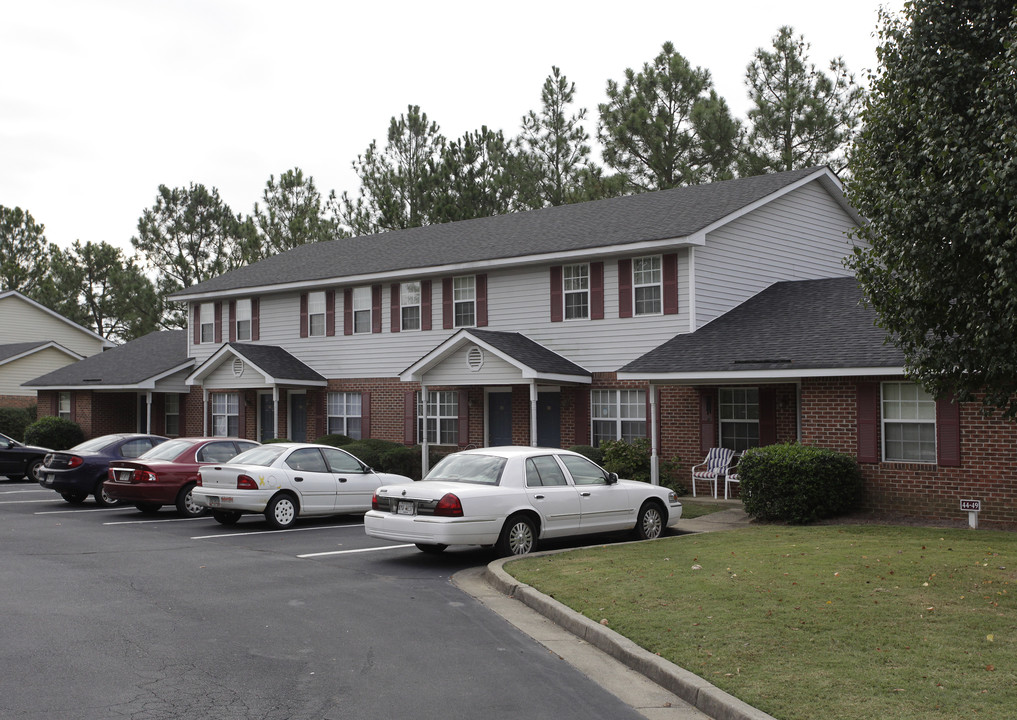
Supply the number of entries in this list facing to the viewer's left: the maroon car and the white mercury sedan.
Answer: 0

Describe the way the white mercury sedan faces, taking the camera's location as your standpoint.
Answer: facing away from the viewer and to the right of the viewer

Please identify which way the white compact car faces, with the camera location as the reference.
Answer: facing away from the viewer and to the right of the viewer

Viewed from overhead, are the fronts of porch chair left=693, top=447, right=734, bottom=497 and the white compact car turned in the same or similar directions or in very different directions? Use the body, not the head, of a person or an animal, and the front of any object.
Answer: very different directions

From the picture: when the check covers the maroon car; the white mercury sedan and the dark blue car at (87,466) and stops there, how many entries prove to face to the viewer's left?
0

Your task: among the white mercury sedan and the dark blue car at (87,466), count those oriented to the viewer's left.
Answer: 0

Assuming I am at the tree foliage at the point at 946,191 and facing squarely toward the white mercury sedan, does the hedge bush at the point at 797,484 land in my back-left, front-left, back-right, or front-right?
front-right

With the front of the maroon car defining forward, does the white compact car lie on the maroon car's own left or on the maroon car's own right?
on the maroon car's own right

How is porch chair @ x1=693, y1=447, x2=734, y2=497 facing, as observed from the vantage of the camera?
facing the viewer and to the left of the viewer

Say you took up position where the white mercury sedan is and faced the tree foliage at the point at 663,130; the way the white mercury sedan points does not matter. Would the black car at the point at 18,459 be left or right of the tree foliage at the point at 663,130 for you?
left

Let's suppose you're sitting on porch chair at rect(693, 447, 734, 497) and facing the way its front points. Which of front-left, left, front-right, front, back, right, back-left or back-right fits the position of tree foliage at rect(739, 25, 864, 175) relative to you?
back-right

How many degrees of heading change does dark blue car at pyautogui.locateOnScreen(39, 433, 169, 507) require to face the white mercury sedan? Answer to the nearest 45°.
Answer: approximately 90° to its right

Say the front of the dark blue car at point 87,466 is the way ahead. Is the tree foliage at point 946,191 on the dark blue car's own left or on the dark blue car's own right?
on the dark blue car's own right

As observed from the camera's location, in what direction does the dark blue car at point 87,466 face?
facing away from the viewer and to the right of the viewer

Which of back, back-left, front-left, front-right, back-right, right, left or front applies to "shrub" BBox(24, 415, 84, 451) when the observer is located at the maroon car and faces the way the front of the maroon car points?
front-left

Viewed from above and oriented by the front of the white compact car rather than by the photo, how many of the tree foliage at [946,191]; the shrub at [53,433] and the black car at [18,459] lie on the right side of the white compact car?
1

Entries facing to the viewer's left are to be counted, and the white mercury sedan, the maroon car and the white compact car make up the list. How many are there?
0

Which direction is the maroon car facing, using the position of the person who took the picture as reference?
facing away from the viewer and to the right of the viewer

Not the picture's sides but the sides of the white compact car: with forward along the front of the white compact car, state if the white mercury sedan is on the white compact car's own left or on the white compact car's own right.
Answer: on the white compact car's own right
